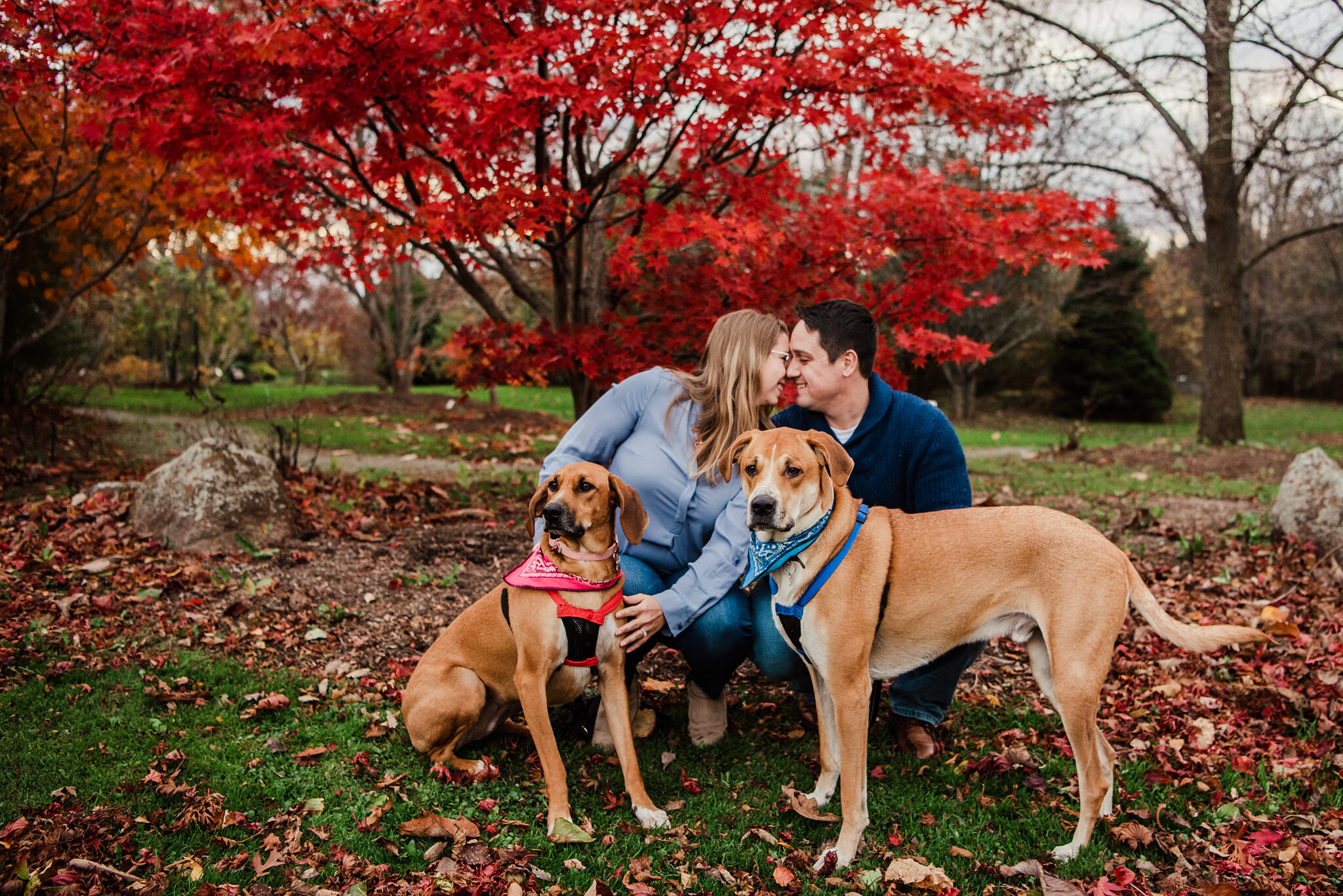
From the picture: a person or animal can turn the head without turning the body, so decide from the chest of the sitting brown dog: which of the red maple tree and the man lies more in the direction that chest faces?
the man

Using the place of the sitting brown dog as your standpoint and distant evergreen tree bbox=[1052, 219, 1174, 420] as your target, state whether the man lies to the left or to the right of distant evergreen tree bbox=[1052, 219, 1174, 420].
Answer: right

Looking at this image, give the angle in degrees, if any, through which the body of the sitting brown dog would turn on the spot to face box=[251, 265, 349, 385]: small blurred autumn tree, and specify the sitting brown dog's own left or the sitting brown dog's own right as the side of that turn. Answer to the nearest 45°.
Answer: approximately 135° to the sitting brown dog's own left

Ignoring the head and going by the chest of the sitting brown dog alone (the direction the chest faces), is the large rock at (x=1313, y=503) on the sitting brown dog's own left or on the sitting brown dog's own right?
on the sitting brown dog's own left

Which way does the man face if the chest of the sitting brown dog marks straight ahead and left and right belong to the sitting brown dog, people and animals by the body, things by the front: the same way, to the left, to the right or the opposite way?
to the right

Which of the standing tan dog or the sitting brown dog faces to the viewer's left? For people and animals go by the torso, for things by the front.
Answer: the standing tan dog

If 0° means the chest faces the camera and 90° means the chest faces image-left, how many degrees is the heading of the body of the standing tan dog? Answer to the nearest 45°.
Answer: approximately 90°

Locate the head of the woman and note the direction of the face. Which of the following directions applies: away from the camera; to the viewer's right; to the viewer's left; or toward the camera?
to the viewer's right

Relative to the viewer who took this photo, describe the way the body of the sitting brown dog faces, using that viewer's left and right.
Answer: facing the viewer and to the right of the viewer

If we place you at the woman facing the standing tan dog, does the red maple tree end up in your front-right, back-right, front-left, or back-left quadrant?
back-left

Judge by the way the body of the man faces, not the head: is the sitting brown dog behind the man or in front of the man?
in front

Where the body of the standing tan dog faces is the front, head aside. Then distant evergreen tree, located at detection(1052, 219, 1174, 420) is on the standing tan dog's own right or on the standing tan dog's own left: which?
on the standing tan dog's own right
